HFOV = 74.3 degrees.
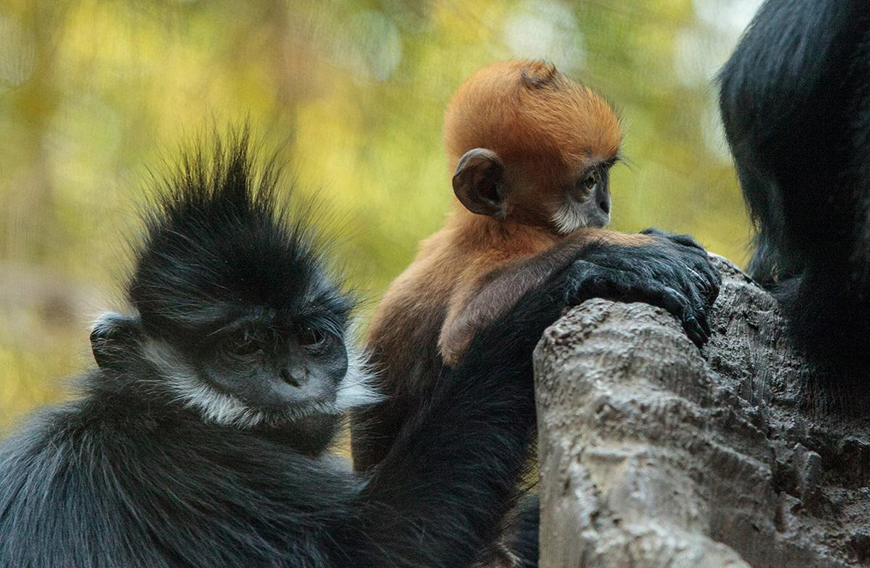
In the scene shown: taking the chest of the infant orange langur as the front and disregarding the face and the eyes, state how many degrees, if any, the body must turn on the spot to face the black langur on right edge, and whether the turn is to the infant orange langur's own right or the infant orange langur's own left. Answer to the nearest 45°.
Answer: approximately 45° to the infant orange langur's own right

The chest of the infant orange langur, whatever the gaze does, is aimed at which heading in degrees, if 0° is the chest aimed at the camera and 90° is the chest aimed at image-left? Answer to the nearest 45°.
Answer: approximately 270°
